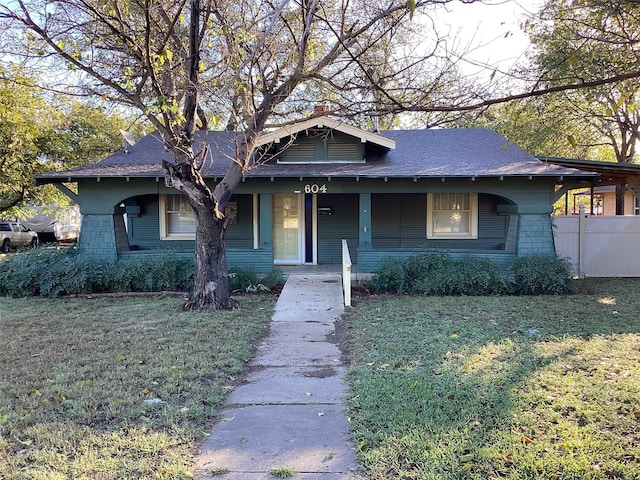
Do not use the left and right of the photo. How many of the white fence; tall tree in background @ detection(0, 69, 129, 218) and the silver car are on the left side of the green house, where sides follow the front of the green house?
1

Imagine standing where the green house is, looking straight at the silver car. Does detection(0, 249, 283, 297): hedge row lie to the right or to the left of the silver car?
left

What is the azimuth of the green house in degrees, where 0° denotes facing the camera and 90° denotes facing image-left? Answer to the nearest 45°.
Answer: approximately 0°

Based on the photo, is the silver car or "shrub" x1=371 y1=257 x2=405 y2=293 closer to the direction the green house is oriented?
the shrub

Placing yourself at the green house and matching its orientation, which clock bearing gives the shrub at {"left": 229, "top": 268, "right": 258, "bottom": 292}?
The shrub is roughly at 2 o'clock from the green house.

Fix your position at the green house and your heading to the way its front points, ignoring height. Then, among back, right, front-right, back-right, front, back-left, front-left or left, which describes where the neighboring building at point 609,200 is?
back-left

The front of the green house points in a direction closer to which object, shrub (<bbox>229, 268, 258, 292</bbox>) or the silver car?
the shrub

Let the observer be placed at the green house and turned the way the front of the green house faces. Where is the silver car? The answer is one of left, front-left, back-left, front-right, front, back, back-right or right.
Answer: back-right

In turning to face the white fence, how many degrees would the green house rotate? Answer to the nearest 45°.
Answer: approximately 90° to its left

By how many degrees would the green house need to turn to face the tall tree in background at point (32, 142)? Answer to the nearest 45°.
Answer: approximately 135° to its right

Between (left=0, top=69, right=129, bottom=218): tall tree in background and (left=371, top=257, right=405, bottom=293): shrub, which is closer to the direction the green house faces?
the shrub
